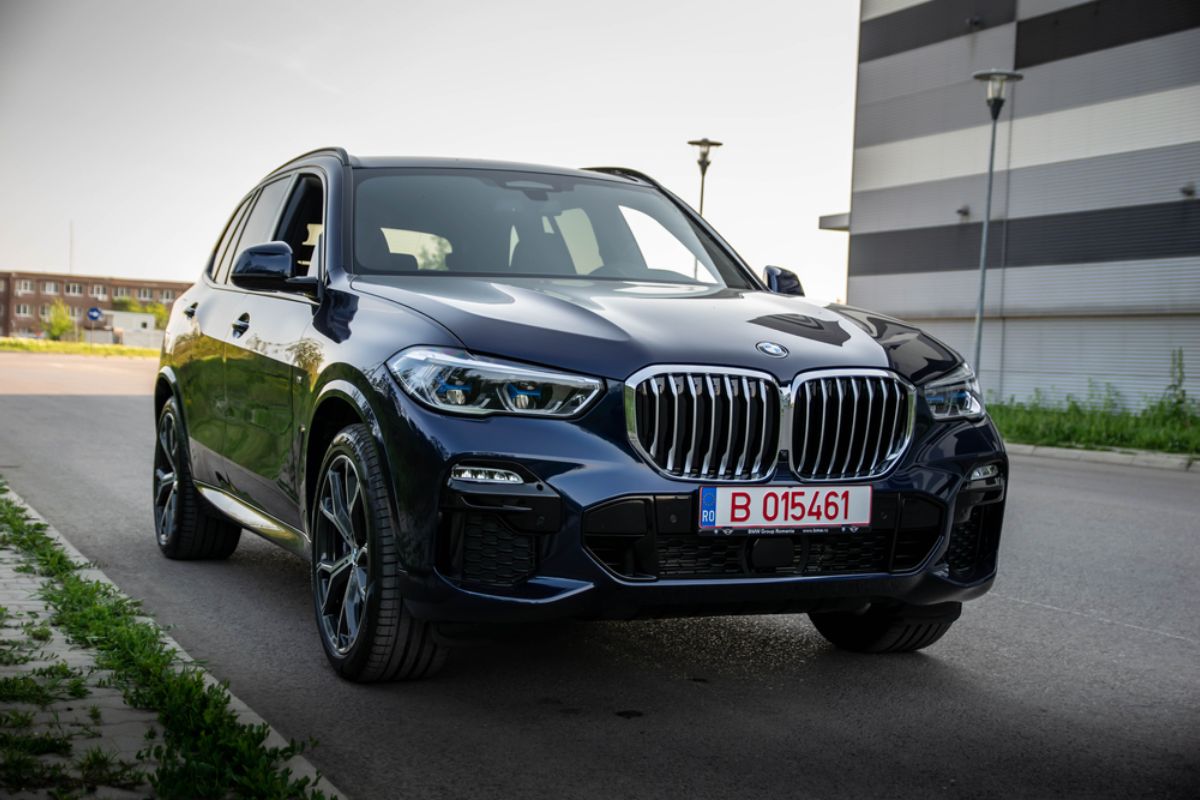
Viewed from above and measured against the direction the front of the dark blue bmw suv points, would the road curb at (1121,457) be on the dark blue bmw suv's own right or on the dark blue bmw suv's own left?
on the dark blue bmw suv's own left

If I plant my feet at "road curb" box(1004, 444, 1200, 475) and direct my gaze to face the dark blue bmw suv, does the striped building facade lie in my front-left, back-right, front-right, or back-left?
back-right

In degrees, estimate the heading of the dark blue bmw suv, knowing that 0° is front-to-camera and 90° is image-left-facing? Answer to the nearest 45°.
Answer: approximately 315°

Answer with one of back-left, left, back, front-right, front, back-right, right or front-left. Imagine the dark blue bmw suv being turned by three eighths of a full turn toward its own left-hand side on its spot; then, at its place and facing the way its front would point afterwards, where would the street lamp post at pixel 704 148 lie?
front

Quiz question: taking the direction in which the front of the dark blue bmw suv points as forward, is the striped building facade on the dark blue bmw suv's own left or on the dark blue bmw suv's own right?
on the dark blue bmw suv's own left
